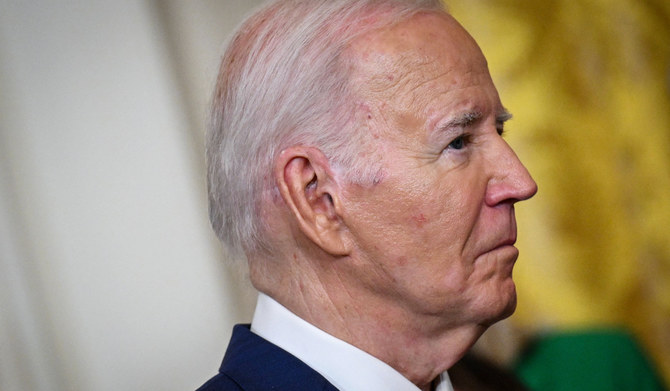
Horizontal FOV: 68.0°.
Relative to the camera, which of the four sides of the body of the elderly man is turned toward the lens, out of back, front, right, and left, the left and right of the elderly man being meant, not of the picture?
right

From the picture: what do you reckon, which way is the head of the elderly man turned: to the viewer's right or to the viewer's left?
to the viewer's right

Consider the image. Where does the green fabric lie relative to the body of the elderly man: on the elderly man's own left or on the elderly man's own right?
on the elderly man's own left
